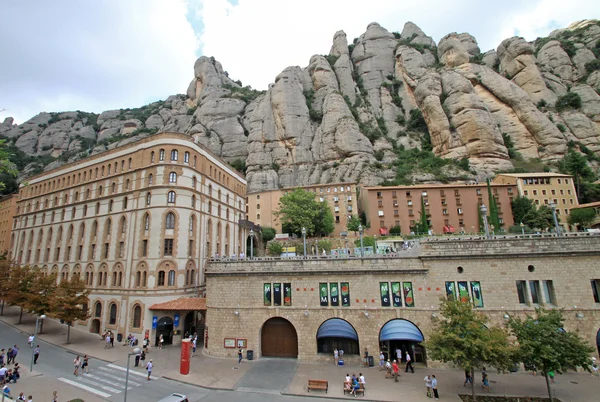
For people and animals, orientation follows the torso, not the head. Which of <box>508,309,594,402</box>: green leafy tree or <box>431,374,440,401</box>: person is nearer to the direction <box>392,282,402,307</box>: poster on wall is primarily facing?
the person

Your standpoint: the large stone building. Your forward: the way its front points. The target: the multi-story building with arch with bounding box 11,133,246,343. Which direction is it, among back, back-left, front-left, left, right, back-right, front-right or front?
right

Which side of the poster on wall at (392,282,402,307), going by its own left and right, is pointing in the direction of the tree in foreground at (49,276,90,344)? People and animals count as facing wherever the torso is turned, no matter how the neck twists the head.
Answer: right
